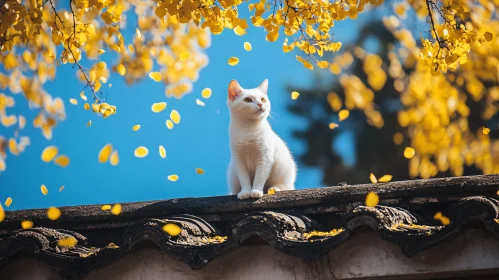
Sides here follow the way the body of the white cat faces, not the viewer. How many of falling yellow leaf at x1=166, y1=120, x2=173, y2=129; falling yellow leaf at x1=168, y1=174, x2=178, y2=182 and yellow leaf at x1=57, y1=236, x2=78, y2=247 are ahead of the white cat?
3

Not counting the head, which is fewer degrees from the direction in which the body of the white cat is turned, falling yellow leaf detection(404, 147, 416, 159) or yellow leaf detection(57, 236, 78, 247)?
the yellow leaf

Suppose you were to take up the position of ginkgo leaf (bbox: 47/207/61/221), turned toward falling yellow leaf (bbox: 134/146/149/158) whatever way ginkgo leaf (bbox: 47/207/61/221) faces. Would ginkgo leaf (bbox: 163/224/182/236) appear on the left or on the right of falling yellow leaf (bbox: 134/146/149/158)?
right

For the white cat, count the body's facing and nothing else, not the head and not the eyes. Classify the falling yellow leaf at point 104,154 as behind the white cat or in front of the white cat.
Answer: in front

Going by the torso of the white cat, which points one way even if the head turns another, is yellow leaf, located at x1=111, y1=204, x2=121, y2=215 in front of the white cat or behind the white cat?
in front

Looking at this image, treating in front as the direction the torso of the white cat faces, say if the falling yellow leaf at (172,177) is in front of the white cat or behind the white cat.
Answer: in front

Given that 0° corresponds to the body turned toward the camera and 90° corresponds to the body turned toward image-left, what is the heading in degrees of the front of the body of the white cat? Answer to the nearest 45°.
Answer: approximately 45°
